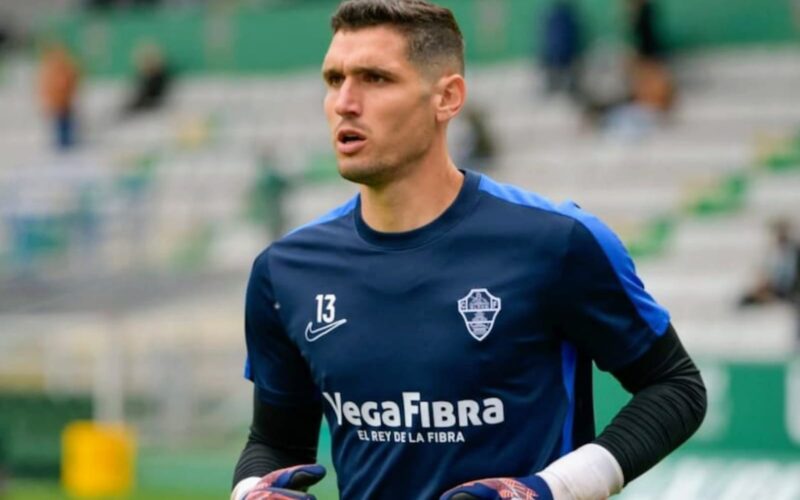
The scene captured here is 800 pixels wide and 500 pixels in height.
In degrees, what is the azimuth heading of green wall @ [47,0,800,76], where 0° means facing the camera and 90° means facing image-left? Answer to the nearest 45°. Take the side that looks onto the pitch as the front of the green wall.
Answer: approximately 0°

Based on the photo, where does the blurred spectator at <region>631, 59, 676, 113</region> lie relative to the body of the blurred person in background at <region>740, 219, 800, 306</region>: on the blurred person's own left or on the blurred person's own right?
on the blurred person's own right

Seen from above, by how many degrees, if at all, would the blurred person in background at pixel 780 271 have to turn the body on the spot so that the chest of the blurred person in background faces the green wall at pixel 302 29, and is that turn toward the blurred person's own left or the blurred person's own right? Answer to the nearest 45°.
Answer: approximately 90° to the blurred person's own right

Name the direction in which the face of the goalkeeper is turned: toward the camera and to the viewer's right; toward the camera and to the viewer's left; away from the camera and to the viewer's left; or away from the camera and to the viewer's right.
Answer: toward the camera and to the viewer's left

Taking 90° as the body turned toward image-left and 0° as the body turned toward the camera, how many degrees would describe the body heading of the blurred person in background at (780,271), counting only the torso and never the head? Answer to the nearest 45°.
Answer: approximately 45°

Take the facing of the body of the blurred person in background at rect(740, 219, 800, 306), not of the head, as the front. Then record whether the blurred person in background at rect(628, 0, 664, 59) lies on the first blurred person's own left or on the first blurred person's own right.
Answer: on the first blurred person's own right

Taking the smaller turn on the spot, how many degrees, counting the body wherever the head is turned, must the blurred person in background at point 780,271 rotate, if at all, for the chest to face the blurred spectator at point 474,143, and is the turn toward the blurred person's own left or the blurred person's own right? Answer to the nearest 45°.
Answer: approximately 90° to the blurred person's own right

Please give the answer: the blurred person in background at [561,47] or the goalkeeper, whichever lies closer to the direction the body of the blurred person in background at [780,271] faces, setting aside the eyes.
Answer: the goalkeeper

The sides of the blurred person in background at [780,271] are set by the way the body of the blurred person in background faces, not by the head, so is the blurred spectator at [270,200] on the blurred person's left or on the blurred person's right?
on the blurred person's right
